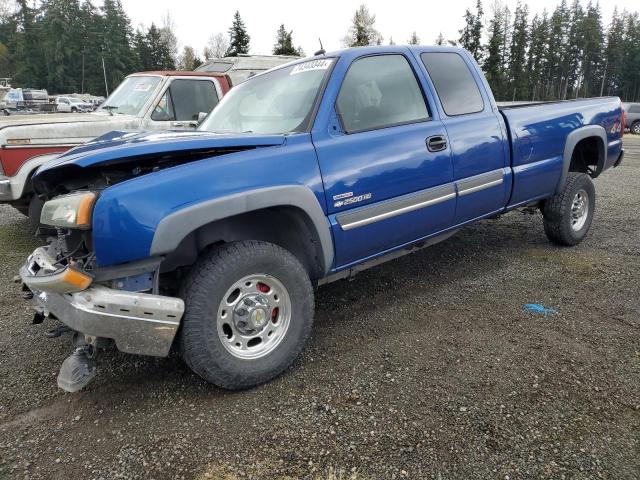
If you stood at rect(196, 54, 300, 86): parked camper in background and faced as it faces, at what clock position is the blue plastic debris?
The blue plastic debris is roughly at 10 o'clock from the parked camper in background.

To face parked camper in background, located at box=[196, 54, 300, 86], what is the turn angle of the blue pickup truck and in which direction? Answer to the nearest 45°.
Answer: approximately 135° to its right

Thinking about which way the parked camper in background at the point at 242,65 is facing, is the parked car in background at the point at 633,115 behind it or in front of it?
behind

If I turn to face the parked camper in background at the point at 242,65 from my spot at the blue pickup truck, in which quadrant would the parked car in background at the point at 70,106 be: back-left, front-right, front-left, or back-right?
front-left

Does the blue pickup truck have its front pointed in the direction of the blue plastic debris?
no

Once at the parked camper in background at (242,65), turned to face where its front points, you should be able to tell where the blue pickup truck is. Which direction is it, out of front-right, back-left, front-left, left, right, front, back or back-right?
front-left

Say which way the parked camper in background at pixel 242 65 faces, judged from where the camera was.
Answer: facing the viewer and to the left of the viewer

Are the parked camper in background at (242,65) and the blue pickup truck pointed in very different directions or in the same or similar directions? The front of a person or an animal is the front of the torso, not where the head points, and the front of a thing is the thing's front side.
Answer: same or similar directions

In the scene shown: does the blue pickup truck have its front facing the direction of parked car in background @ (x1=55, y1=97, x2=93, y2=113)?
no

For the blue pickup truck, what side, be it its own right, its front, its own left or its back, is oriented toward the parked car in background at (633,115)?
back

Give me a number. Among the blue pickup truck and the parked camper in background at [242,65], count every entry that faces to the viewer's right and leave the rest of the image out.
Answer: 0

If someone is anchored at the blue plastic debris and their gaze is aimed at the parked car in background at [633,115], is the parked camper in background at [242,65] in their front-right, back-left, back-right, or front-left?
front-left
